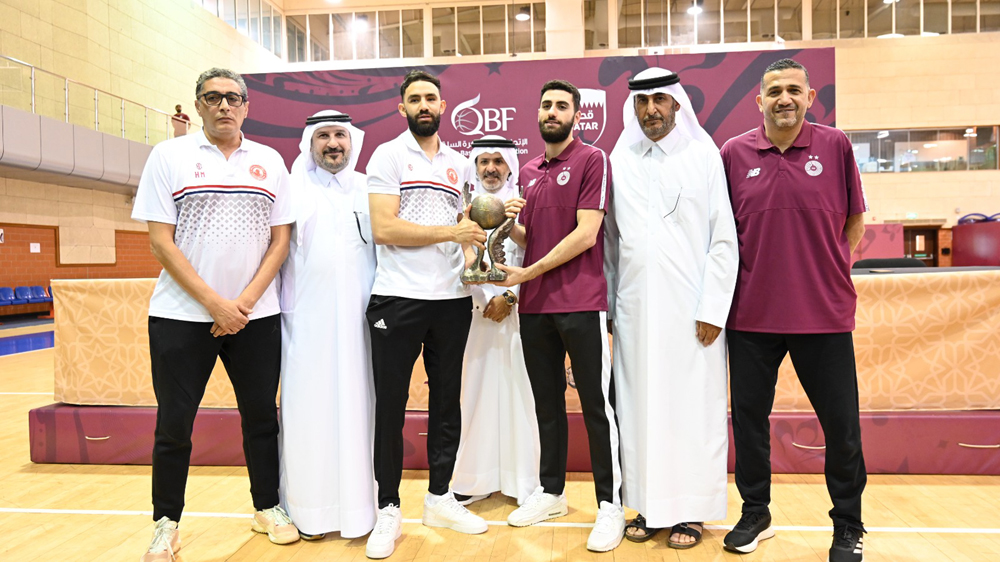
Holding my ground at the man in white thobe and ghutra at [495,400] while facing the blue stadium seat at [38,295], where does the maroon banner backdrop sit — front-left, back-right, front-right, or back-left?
front-right

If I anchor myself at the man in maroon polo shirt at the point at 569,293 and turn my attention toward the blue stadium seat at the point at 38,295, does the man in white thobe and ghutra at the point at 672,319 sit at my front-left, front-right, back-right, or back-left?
back-right

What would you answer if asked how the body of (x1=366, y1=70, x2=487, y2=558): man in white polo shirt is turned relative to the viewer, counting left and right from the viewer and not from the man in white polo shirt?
facing the viewer and to the right of the viewer

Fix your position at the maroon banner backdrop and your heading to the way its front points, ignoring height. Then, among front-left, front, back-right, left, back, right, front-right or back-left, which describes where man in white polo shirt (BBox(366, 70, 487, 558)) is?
front

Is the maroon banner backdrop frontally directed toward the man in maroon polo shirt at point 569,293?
yes

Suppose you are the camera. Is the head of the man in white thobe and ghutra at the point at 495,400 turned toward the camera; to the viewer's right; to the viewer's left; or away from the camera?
toward the camera

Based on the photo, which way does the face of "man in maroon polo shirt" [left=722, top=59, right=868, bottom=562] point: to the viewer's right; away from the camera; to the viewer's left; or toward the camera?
toward the camera

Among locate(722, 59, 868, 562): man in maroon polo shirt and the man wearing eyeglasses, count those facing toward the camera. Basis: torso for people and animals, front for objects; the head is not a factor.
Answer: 2

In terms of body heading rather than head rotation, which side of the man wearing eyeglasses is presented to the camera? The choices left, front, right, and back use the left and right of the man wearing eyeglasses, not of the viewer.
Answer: front

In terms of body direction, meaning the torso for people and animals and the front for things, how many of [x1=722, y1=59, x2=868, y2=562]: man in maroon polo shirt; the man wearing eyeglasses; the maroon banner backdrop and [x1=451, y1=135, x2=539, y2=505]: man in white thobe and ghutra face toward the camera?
4

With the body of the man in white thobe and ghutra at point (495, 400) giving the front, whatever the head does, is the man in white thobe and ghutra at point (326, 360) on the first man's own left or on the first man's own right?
on the first man's own right

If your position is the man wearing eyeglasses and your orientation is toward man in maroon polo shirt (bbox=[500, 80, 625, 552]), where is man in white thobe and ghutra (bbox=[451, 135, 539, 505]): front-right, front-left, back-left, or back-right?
front-left
